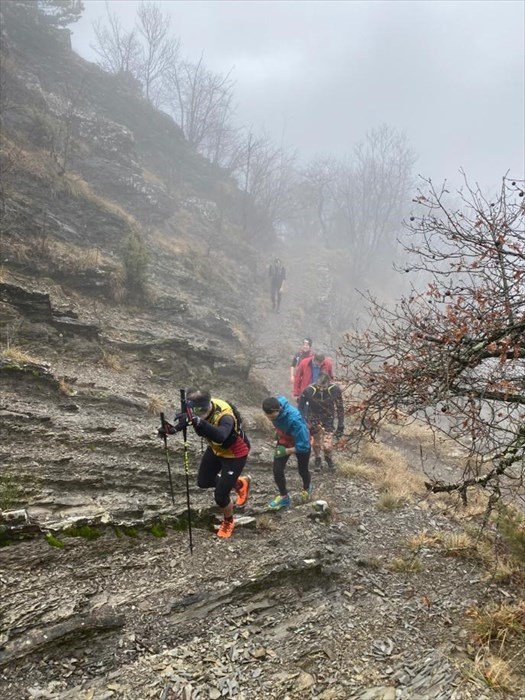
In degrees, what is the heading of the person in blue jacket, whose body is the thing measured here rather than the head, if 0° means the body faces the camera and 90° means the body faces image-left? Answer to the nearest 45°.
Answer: approximately 45°

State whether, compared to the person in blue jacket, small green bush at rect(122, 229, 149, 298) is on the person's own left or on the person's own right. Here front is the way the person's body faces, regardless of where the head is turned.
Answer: on the person's own right

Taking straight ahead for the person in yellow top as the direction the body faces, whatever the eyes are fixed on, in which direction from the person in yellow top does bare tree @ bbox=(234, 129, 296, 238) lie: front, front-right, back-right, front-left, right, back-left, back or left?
back-right

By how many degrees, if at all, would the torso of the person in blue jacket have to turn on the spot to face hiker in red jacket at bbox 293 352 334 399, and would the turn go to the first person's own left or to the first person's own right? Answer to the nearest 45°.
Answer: approximately 135° to the first person's own right

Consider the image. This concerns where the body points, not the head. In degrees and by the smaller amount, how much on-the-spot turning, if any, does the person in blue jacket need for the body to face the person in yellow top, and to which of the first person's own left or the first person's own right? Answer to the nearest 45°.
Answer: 0° — they already face them

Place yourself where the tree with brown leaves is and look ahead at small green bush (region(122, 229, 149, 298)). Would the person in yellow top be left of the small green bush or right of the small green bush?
left

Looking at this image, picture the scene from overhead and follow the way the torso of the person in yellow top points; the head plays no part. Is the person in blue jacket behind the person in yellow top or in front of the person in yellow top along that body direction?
behind

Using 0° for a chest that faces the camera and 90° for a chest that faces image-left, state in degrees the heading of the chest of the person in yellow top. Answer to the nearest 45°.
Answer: approximately 45°

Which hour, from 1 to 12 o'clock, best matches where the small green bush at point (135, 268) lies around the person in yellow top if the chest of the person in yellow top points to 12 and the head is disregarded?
The small green bush is roughly at 4 o'clock from the person in yellow top.

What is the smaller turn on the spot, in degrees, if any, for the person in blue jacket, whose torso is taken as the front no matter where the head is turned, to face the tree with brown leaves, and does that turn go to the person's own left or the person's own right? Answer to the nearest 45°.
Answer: approximately 90° to the person's own left
